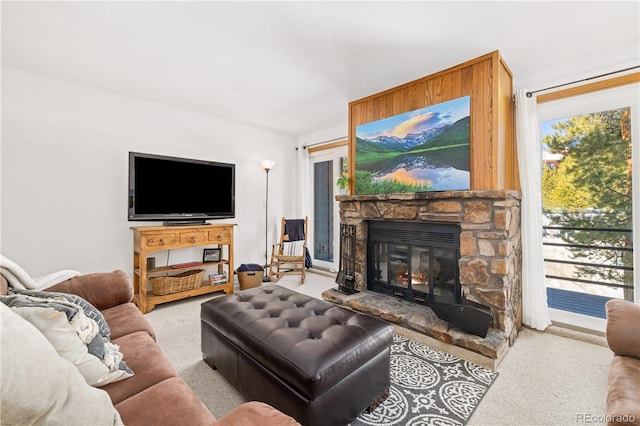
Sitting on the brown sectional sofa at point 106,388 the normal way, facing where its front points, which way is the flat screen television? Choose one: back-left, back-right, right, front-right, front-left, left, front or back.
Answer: left

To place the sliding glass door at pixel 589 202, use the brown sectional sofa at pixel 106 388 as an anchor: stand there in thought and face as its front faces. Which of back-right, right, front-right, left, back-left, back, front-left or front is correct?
front

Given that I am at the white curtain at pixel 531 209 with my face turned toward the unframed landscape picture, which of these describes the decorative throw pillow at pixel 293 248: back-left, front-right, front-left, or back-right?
front-right

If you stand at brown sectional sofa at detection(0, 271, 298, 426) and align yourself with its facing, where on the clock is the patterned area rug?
The patterned area rug is roughly at 12 o'clock from the brown sectional sofa.

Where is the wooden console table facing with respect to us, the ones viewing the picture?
facing the viewer and to the right of the viewer

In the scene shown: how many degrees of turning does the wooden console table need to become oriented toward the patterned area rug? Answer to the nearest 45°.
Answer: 0° — it already faces it

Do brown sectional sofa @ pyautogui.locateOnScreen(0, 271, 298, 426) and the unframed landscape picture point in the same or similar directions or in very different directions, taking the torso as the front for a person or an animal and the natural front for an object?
very different directions

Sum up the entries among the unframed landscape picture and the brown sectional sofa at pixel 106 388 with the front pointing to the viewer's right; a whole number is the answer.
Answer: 1

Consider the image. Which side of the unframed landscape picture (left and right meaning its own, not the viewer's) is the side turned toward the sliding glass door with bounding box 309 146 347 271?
right

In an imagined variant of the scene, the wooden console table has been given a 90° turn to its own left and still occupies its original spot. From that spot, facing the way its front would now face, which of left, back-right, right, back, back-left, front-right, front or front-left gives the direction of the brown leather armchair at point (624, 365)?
right

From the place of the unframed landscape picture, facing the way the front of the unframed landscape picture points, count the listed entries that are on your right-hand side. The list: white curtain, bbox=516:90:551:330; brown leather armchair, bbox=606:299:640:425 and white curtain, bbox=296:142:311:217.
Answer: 1

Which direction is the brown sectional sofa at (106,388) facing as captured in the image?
to the viewer's right

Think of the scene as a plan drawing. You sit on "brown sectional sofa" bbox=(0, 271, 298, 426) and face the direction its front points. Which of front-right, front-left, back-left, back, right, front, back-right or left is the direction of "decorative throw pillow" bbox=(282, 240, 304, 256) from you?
front-left

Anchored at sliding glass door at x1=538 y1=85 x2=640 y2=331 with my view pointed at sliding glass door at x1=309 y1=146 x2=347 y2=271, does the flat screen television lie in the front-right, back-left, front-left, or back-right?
front-left

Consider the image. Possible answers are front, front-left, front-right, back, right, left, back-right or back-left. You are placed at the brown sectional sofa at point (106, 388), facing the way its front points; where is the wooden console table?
left

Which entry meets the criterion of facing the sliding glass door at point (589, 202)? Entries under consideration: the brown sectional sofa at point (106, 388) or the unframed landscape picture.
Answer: the brown sectional sofa
